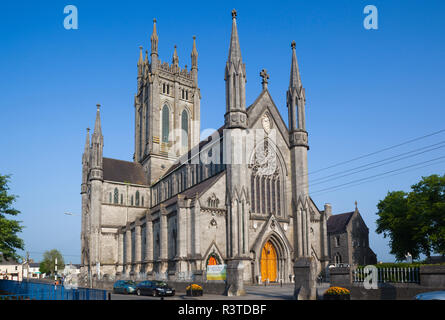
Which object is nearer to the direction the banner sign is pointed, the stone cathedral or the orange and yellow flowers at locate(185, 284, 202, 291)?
the orange and yellow flowers

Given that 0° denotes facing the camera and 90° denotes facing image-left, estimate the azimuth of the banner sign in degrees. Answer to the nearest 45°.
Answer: approximately 0°

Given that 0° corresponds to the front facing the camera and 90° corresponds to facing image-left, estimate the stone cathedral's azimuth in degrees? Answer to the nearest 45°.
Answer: approximately 315°

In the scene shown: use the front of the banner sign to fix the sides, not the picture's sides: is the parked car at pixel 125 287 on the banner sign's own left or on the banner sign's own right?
on the banner sign's own right

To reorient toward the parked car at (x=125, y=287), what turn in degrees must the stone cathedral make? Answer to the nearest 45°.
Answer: approximately 90° to its right
